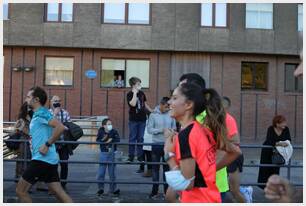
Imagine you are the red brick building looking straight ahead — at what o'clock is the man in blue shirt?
The man in blue shirt is roughly at 12 o'clock from the red brick building.

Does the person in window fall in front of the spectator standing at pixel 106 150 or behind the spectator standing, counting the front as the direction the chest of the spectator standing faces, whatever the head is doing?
behind

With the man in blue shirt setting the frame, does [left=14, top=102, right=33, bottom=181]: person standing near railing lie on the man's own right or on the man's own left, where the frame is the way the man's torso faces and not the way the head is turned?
on the man's own right

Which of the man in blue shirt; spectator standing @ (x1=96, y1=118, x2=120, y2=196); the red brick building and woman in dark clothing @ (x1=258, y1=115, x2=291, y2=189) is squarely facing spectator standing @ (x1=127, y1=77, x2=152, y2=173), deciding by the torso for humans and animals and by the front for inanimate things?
the red brick building

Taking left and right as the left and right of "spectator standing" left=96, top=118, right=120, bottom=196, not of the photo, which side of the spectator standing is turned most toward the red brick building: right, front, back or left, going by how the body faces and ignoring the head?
back

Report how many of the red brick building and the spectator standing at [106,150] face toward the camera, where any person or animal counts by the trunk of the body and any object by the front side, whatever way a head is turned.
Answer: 2

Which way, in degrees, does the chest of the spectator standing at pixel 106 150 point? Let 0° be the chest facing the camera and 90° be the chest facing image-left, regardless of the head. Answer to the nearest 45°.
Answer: approximately 0°

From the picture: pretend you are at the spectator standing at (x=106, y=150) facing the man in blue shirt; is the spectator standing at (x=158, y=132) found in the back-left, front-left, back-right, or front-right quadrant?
back-left

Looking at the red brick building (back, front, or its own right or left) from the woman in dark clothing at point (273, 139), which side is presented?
front

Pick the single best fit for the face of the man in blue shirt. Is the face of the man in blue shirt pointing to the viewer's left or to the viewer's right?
to the viewer's left

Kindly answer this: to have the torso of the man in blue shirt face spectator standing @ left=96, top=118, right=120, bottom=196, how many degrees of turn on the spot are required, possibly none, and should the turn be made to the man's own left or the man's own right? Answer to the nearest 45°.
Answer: approximately 135° to the man's own right

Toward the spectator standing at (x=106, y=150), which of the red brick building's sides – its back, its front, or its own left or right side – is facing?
front

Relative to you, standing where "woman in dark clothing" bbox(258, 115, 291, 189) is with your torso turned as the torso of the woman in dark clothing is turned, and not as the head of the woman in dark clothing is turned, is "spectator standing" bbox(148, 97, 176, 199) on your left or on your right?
on your right
